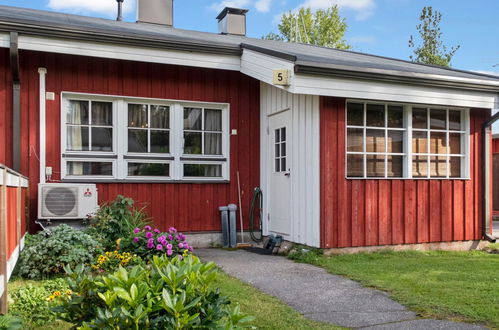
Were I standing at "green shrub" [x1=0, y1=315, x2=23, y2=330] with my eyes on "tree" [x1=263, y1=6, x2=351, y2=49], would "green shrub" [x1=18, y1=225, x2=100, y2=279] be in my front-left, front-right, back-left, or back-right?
front-left

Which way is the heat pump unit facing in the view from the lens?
facing the viewer

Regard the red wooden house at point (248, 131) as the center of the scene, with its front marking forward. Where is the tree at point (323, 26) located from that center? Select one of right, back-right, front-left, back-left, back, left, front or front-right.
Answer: back

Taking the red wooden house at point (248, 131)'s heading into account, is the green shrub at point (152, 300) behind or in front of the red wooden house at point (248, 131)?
in front

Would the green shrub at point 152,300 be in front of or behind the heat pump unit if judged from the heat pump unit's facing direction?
in front

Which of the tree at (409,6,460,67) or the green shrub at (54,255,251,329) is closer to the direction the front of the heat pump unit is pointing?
the green shrub

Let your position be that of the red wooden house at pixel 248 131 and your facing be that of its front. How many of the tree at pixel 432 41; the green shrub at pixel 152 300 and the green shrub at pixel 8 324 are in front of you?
2

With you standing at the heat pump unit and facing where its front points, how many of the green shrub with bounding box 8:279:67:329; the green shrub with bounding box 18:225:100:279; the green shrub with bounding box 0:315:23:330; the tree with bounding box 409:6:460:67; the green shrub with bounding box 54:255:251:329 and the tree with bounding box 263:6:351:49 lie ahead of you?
4

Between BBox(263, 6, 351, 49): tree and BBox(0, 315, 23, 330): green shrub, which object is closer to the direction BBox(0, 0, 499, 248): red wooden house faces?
the green shrub

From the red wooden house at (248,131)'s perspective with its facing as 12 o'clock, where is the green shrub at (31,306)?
The green shrub is roughly at 1 o'clock from the red wooden house.

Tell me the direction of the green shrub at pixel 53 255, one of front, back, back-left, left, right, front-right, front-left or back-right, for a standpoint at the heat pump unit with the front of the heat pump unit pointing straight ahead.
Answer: front

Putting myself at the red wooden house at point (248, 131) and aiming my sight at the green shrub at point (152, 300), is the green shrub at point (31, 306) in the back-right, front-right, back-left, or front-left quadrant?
front-right

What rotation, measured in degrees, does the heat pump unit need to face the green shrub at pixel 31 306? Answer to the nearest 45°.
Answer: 0° — it already faces it

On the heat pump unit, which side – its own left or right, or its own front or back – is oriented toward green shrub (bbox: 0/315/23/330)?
front

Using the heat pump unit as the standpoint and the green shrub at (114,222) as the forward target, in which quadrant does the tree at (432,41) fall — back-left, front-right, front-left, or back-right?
front-left

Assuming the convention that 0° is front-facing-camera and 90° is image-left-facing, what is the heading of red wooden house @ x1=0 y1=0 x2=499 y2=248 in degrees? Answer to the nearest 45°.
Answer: approximately 0°

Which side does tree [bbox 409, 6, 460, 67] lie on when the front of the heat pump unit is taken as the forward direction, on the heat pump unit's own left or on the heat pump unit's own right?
on the heat pump unit's own left
